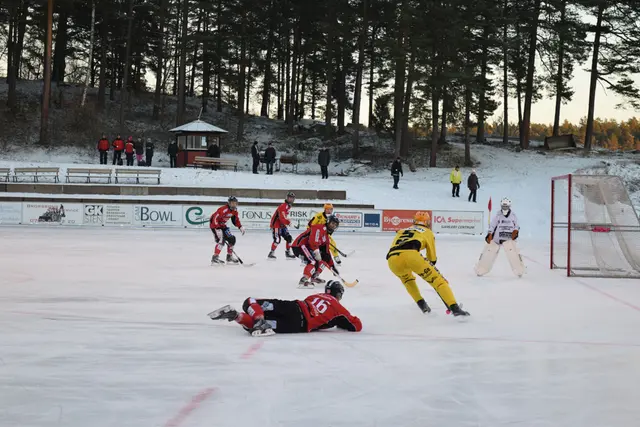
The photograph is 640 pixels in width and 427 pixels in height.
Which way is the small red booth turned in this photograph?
toward the camera

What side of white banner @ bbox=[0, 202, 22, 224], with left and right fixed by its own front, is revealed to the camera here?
front

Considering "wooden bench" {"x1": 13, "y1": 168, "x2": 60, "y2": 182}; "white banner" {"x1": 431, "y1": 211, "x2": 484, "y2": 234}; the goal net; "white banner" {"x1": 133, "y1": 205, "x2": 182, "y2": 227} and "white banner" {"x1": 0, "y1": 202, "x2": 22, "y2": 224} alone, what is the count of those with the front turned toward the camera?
4

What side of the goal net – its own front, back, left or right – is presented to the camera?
left

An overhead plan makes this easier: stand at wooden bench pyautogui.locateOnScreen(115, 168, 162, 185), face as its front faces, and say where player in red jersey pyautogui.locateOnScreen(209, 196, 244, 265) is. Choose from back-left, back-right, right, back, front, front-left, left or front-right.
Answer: front

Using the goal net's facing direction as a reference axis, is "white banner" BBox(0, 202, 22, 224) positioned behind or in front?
in front

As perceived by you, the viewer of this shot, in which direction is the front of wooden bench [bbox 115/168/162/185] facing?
facing the viewer

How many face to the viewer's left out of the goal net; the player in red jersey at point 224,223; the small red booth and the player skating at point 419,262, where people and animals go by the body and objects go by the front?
1

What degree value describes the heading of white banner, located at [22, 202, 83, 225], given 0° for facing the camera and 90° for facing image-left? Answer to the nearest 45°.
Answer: approximately 0°

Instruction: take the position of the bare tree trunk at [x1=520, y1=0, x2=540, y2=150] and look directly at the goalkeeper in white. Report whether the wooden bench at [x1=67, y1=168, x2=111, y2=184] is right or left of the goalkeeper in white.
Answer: right
